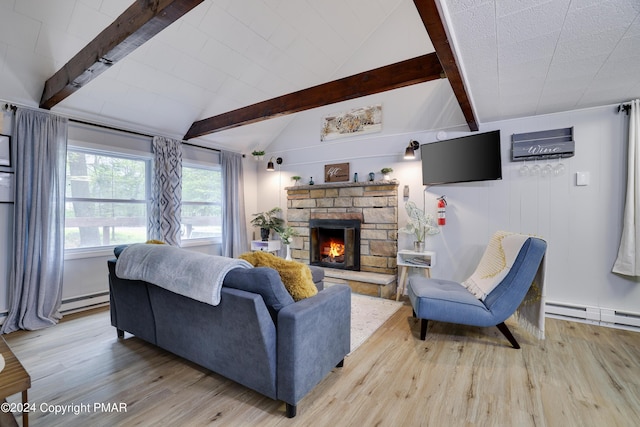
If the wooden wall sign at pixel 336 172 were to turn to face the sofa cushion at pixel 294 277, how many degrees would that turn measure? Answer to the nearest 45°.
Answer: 0° — it already faces it

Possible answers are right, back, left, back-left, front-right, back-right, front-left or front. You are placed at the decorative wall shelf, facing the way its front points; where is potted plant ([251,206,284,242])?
front-right

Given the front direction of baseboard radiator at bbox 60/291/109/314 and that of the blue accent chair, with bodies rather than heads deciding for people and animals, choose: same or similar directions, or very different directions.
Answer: very different directions

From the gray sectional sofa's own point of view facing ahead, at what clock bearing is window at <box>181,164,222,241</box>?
The window is roughly at 10 o'clock from the gray sectional sofa.

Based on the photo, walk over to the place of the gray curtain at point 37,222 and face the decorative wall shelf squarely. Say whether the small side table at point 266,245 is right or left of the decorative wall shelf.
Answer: left

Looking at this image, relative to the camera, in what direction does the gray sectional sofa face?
facing away from the viewer and to the right of the viewer

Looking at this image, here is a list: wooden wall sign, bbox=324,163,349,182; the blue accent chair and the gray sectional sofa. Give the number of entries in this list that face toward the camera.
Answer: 1

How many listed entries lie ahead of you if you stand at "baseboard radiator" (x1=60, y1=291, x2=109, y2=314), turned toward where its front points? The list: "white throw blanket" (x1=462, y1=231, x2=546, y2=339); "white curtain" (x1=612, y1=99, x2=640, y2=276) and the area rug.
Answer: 3

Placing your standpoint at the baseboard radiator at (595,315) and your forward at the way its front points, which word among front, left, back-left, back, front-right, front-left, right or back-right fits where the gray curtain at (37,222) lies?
front

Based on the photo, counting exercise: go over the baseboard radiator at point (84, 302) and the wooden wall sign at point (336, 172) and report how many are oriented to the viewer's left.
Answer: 0

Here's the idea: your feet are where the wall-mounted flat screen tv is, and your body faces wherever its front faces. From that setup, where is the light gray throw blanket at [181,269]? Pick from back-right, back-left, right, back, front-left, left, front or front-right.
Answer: front

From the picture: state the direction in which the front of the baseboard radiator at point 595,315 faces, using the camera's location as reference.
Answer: facing the viewer and to the left of the viewer

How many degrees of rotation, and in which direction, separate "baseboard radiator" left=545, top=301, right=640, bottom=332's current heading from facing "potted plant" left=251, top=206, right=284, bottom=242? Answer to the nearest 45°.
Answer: approximately 45° to its right

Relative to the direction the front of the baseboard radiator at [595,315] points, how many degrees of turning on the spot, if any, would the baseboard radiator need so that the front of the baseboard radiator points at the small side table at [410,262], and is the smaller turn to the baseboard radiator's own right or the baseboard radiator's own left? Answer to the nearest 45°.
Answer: approximately 45° to the baseboard radiator's own right

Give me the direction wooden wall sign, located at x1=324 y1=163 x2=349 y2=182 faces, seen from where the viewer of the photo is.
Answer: facing the viewer

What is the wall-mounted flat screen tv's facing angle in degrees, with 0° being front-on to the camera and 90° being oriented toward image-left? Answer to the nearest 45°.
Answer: approximately 45°
